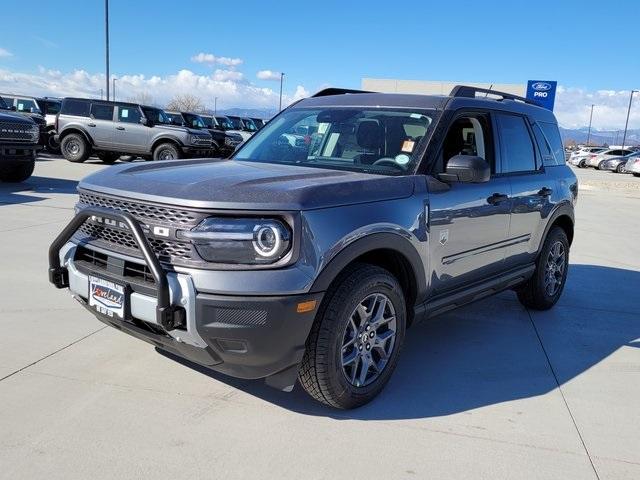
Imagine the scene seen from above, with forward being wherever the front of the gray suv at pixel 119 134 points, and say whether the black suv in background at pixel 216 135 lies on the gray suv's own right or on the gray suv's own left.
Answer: on the gray suv's own left

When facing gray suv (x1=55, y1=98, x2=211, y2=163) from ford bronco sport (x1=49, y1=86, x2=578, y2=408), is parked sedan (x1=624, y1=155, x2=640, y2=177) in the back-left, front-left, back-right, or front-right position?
front-right

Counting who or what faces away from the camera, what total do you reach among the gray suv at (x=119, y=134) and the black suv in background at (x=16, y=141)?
0

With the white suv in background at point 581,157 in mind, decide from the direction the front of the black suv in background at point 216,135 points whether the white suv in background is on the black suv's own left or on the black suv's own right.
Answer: on the black suv's own left

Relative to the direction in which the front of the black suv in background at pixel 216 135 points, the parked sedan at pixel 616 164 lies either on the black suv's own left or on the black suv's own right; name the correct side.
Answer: on the black suv's own left

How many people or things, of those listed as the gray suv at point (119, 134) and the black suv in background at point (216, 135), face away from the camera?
0

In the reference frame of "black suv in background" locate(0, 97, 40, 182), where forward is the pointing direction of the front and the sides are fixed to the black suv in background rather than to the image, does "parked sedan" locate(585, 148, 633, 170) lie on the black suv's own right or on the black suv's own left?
on the black suv's own left

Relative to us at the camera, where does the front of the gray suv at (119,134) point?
facing the viewer and to the right of the viewer

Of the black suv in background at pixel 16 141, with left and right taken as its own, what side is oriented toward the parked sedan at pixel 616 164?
left

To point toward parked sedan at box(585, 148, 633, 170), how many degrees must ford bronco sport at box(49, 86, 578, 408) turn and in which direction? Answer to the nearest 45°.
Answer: approximately 180°

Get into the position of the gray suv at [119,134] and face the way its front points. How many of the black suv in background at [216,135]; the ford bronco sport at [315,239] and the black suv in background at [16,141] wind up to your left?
1

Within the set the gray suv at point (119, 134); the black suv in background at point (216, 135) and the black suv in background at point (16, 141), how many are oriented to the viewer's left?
0
